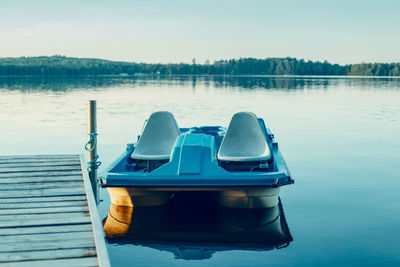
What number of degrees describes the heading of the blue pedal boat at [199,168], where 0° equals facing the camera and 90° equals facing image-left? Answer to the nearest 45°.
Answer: approximately 0°

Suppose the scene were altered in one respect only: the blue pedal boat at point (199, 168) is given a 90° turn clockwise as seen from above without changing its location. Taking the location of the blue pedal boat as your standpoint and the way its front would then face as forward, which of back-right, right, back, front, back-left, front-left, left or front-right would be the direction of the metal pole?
front

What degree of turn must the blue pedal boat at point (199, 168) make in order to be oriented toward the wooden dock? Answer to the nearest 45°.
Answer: approximately 45° to its right
